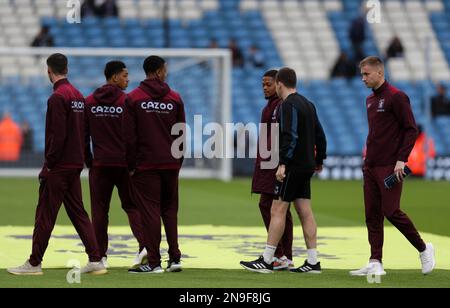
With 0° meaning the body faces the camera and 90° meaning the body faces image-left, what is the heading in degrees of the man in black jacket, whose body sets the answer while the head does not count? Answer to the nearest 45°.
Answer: approximately 135°

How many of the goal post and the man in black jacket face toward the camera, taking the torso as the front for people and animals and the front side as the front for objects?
1

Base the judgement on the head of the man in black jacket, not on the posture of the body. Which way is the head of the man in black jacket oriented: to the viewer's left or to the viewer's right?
to the viewer's left

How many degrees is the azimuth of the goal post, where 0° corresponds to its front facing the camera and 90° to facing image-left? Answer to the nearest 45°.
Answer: approximately 0°

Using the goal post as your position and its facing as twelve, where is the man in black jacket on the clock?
The man in black jacket is roughly at 12 o'clock from the goal post.
